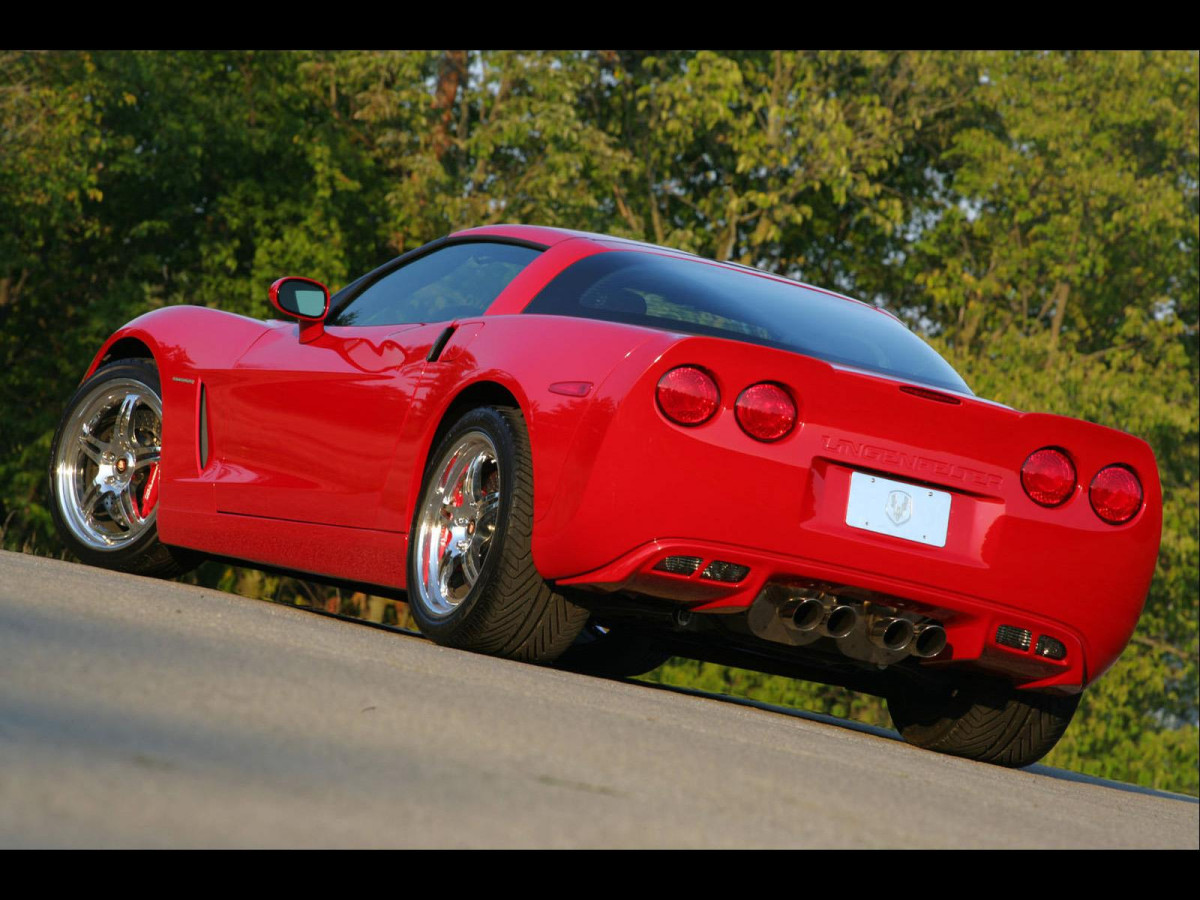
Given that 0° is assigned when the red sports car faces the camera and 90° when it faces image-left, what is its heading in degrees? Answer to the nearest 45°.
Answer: approximately 135°
